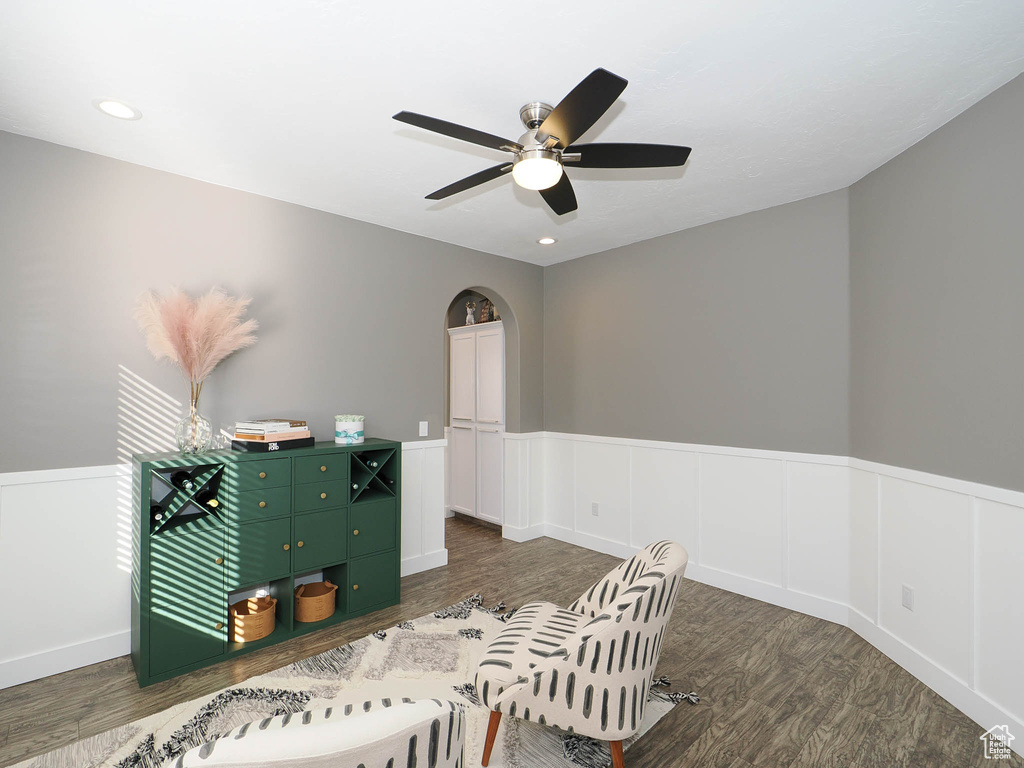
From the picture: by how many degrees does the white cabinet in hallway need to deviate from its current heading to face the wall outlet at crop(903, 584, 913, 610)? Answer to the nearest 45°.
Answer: approximately 90° to its left

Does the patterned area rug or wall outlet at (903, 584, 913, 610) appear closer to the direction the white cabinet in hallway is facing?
the patterned area rug

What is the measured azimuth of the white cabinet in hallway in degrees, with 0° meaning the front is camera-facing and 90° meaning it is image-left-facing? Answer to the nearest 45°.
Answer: approximately 45°

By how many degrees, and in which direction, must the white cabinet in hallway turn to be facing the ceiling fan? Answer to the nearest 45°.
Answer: approximately 45° to its left

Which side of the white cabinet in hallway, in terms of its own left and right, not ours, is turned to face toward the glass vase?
front

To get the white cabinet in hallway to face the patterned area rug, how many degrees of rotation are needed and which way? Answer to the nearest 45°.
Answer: approximately 45° to its left

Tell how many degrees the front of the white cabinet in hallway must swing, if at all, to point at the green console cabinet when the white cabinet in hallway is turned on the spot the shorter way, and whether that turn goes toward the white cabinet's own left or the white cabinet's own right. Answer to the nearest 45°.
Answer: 0° — it already faces it

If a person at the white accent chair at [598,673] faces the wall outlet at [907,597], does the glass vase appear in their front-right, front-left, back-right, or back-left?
back-left
